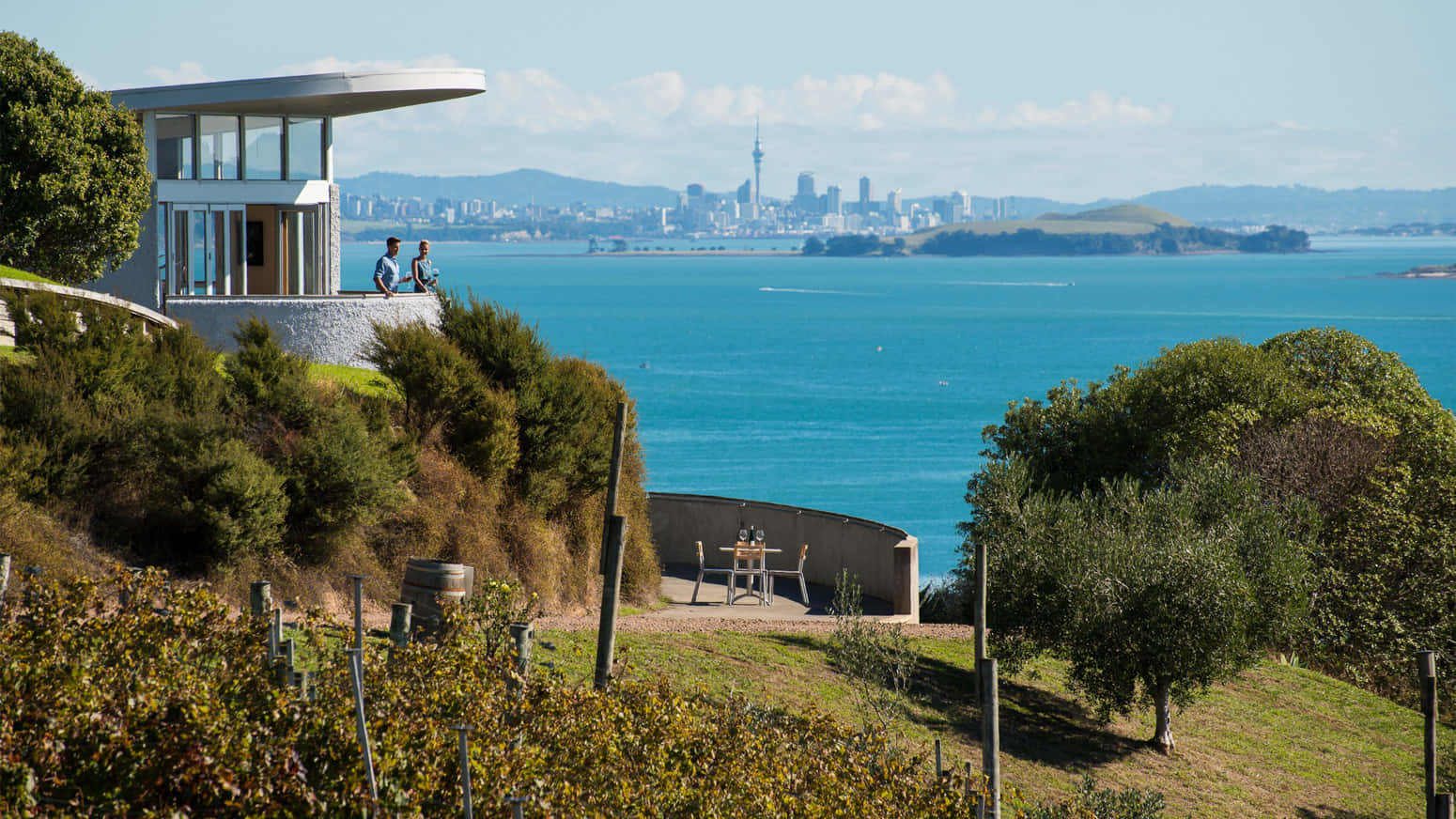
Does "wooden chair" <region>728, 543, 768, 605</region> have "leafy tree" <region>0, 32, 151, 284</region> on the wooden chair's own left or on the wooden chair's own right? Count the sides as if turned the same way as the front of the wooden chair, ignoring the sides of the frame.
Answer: on the wooden chair's own left

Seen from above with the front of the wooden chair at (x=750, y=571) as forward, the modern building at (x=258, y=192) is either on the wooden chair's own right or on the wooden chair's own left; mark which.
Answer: on the wooden chair's own left

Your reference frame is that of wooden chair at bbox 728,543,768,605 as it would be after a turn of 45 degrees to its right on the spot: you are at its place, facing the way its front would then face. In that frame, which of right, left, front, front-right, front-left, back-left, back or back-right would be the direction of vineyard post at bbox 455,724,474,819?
back-right

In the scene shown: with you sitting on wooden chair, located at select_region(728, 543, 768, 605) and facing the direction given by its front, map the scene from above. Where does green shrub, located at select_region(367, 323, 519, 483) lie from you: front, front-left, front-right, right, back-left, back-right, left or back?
back-left

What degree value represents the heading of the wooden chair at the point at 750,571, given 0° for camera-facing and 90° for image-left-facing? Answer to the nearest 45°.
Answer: approximately 180°

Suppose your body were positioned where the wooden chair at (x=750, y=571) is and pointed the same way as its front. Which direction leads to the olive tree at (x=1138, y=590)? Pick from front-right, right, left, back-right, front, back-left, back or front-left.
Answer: back-right

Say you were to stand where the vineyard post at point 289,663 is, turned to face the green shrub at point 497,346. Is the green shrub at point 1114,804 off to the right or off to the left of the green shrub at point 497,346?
right

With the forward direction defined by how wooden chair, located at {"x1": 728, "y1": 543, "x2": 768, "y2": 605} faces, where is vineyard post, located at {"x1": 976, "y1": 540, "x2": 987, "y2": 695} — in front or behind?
behind

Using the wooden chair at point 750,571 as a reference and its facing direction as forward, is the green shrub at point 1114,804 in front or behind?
behind

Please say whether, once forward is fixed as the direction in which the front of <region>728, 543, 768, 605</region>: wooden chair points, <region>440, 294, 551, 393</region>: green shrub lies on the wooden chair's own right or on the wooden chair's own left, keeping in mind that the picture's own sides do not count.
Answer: on the wooden chair's own left

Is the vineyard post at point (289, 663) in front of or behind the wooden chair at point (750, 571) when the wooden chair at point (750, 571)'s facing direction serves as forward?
behind

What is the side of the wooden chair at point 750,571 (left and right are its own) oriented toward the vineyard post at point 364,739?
back
